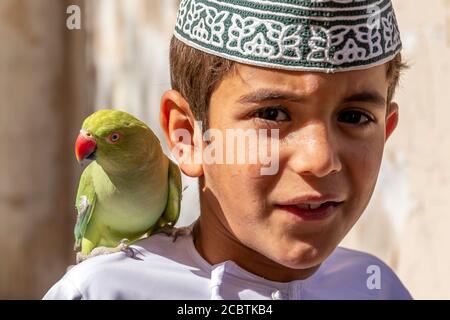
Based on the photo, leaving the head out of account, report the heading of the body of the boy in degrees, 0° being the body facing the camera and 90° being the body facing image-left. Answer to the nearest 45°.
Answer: approximately 315°

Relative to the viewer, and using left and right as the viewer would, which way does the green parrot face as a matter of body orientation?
facing the viewer
